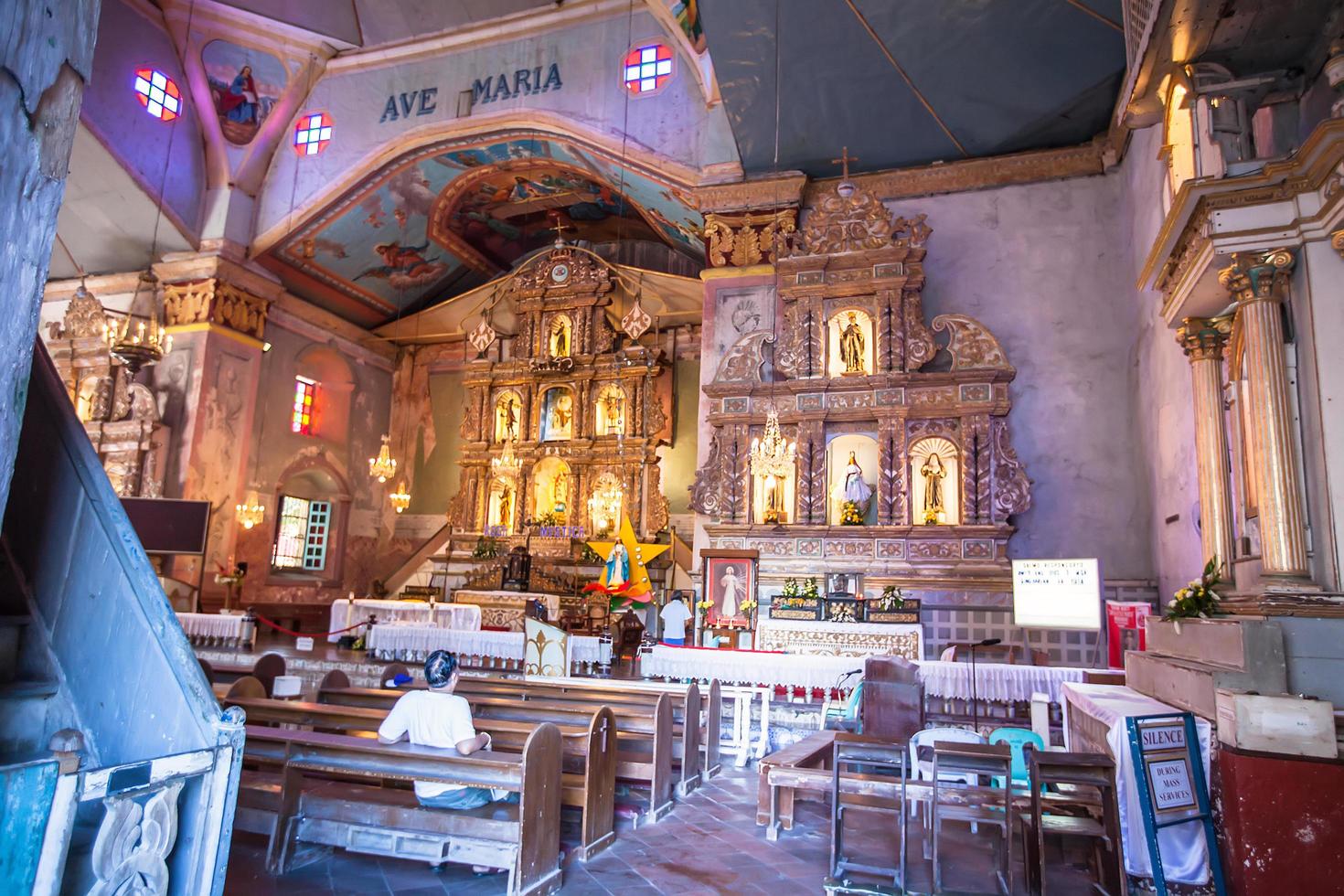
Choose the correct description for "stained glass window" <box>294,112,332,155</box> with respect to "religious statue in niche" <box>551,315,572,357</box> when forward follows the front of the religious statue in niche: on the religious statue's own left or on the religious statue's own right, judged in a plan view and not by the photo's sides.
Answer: on the religious statue's own right

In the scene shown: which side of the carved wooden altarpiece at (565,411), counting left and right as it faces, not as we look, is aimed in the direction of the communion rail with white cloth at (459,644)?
front

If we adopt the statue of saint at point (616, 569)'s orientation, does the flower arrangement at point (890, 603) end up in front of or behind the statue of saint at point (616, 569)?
in front

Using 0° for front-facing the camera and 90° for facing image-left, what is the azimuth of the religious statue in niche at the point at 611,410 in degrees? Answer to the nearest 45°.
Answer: approximately 0°

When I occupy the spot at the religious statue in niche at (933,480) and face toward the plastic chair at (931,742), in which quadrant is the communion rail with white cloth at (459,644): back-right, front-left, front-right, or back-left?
front-right

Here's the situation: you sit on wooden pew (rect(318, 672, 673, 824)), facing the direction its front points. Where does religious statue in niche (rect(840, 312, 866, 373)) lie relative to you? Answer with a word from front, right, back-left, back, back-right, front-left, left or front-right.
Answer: front

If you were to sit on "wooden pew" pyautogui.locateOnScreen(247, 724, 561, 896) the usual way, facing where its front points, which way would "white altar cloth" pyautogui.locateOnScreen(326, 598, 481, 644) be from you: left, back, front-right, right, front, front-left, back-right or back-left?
front-left

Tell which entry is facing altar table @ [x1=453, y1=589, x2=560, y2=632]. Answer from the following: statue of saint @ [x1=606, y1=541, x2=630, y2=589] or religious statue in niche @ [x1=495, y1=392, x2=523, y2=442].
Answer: the religious statue in niche

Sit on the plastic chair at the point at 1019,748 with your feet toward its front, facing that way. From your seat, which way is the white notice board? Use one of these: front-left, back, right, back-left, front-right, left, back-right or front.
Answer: front

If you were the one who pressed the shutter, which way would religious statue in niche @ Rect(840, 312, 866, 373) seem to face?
facing the viewer

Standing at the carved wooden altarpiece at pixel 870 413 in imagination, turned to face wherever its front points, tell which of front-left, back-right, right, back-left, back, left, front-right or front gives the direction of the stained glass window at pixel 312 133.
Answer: right

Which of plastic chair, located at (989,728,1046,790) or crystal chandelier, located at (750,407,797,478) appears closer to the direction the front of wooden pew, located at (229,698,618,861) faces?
the crystal chandelier

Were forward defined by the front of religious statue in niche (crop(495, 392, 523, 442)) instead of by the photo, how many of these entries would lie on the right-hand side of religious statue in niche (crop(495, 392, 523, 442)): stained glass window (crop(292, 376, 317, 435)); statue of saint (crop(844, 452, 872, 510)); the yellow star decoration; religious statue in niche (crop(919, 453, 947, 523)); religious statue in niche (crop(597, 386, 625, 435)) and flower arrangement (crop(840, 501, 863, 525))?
1

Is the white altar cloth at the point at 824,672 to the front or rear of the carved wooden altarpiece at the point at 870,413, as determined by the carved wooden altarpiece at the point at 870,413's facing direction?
to the front

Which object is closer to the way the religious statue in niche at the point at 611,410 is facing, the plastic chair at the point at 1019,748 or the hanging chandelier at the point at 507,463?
the plastic chair

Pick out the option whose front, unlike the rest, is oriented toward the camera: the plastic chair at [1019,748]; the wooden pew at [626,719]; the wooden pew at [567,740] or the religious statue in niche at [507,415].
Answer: the religious statue in niche

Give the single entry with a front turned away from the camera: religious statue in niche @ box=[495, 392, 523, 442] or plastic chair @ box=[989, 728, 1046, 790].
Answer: the plastic chair

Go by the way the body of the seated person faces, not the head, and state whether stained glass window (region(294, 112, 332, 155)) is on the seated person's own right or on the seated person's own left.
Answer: on the seated person's own left

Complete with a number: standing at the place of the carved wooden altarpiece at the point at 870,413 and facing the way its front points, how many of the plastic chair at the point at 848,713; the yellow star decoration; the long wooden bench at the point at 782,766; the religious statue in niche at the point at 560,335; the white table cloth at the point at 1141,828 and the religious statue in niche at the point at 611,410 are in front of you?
3
